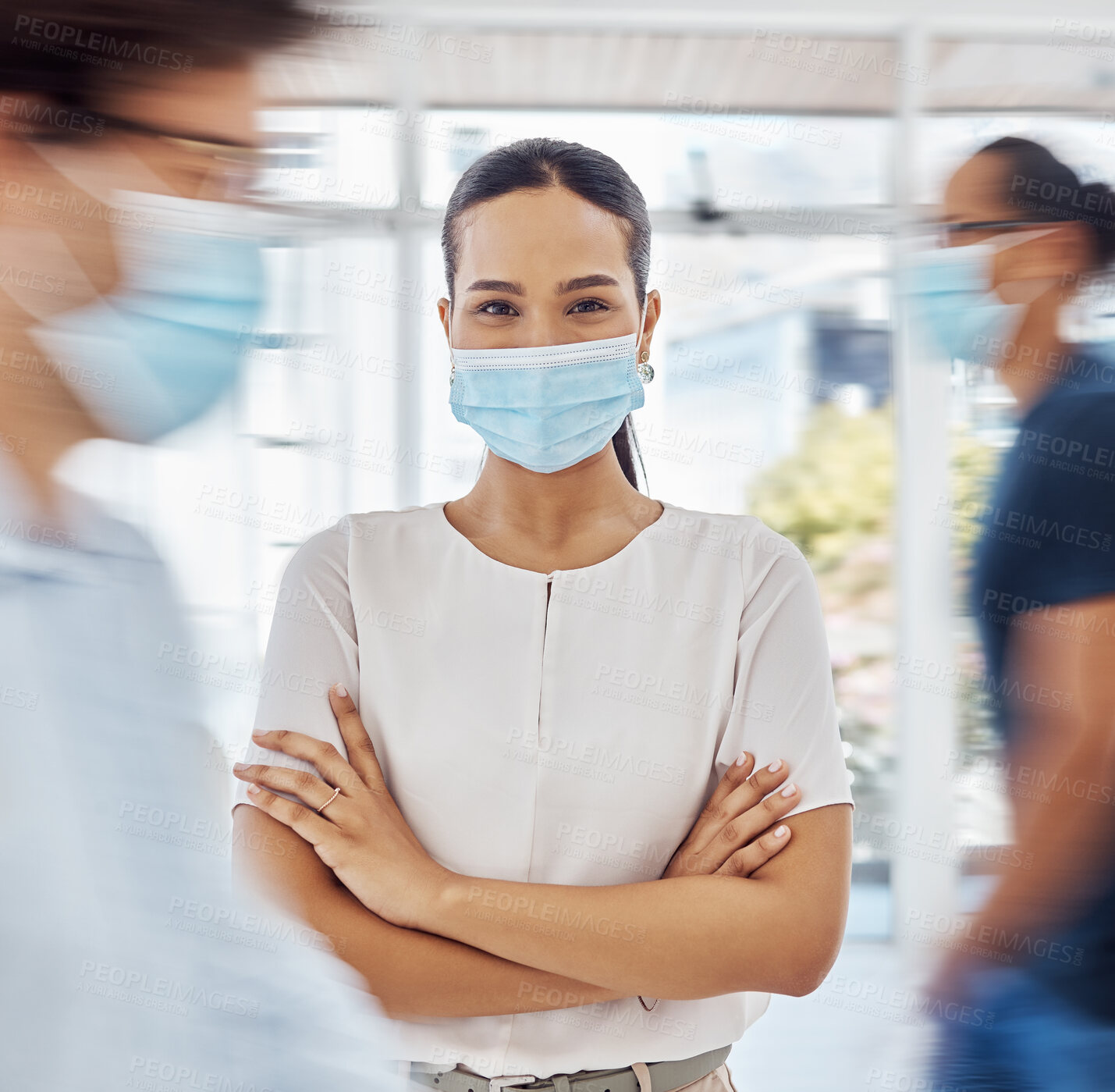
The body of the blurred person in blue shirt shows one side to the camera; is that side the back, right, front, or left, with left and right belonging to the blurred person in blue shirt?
left

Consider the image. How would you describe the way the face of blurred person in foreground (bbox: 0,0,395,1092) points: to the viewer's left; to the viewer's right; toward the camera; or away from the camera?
to the viewer's right

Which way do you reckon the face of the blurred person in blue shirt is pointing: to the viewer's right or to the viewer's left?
to the viewer's left

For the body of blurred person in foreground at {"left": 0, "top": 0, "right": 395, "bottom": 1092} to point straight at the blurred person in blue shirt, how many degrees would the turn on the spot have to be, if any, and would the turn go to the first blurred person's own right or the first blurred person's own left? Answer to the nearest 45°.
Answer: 0° — they already face them

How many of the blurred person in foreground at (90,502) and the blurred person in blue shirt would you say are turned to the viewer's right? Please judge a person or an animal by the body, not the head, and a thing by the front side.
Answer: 1

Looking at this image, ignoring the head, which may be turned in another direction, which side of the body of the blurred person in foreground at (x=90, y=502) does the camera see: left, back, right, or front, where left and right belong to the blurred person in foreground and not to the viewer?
right

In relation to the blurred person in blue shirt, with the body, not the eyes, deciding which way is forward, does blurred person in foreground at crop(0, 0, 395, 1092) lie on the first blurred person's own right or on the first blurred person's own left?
on the first blurred person's own left
